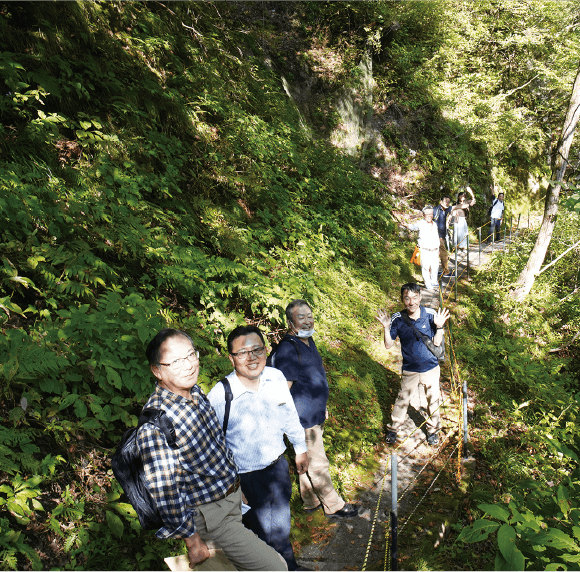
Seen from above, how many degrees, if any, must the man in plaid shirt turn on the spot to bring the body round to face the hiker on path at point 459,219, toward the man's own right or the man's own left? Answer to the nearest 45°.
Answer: approximately 90° to the man's own left

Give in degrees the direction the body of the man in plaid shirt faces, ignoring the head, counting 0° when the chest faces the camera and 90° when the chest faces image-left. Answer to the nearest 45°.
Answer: approximately 315°

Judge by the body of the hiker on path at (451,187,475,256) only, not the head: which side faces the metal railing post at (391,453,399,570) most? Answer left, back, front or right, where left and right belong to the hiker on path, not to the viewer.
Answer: front

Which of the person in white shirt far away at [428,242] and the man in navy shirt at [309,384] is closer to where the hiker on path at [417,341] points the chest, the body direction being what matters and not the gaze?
the man in navy shirt

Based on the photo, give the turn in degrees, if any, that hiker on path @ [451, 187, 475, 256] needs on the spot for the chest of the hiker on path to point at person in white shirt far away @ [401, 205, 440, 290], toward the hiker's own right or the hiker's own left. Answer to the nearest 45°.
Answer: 0° — they already face them

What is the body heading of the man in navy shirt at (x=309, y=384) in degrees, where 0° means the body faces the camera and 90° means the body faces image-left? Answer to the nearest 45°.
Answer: approximately 315°

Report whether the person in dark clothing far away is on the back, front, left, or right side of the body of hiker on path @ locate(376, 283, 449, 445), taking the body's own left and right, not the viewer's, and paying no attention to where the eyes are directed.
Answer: back

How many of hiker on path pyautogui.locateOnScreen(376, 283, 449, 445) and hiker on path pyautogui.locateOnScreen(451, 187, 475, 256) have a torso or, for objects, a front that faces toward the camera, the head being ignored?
2

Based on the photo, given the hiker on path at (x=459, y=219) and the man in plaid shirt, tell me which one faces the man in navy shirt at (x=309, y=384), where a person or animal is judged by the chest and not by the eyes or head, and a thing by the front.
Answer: the hiker on path

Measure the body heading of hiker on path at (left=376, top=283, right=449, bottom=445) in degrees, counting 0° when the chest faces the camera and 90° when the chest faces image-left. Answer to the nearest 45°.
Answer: approximately 0°
